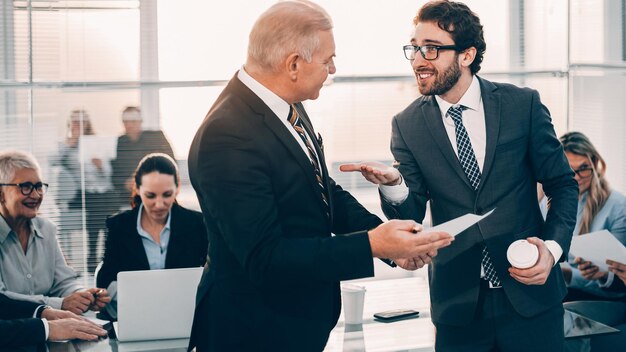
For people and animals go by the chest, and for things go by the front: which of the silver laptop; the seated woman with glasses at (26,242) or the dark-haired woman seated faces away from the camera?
the silver laptop

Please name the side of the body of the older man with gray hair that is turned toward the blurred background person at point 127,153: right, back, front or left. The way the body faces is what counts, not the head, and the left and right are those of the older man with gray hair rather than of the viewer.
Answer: left

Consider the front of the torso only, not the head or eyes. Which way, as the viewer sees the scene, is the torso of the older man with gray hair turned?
to the viewer's right

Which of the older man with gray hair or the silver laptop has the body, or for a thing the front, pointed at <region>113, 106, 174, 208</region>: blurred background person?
the silver laptop

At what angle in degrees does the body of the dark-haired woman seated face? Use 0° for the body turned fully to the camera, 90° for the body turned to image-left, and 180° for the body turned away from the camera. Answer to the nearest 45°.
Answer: approximately 0°

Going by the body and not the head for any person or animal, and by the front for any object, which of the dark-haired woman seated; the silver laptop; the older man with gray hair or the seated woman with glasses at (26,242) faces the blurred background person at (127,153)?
the silver laptop

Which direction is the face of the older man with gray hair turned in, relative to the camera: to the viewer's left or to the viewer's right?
to the viewer's right

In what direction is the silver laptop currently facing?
away from the camera

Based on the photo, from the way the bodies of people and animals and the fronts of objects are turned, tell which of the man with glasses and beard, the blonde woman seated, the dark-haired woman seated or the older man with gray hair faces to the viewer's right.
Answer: the older man with gray hair

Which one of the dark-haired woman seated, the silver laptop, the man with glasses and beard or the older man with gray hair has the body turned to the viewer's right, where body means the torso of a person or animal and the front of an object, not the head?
the older man with gray hair
